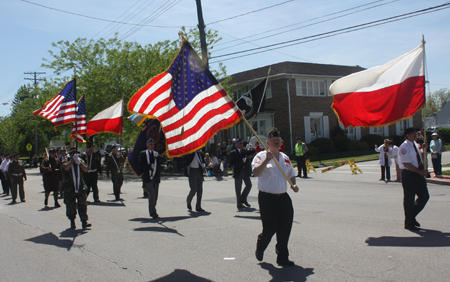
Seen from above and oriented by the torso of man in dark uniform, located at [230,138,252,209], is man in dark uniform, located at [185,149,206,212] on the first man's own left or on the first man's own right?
on the first man's own right

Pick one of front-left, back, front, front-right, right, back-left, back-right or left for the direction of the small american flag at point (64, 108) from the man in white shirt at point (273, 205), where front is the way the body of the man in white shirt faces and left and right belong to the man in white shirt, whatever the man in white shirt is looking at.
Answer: back

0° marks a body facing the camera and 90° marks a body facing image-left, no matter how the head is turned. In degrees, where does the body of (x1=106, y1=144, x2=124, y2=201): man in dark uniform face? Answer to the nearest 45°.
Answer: approximately 315°

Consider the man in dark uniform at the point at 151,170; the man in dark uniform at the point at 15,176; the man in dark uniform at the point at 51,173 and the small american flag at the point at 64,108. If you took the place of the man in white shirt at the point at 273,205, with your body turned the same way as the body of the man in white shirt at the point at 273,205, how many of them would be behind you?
4

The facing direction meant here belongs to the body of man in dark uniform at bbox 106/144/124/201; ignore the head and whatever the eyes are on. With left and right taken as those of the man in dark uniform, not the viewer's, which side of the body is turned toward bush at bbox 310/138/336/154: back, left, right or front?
left

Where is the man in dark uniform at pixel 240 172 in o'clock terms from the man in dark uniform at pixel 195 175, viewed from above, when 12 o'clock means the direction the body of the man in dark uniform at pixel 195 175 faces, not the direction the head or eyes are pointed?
the man in dark uniform at pixel 240 172 is roughly at 10 o'clock from the man in dark uniform at pixel 195 175.

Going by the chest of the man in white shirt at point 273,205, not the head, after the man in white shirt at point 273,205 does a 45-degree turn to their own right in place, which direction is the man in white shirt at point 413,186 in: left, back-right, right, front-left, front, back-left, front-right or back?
back-left
